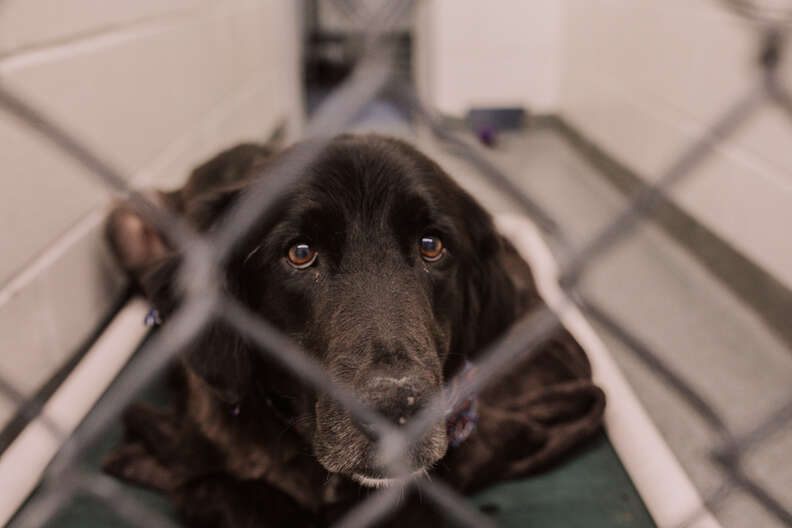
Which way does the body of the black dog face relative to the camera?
toward the camera

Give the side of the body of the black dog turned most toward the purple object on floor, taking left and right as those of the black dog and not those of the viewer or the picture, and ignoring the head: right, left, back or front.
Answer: back
